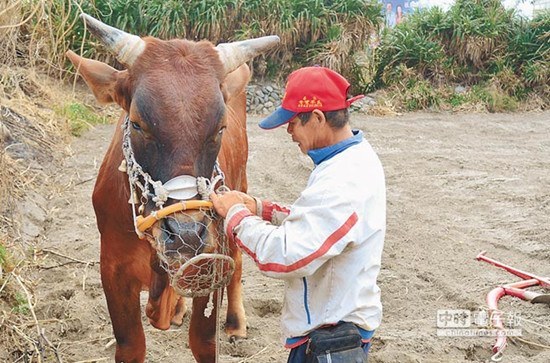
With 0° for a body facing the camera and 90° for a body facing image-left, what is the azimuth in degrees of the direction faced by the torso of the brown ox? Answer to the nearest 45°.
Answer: approximately 0°

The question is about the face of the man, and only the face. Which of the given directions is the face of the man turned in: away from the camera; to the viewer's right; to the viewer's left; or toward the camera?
to the viewer's left

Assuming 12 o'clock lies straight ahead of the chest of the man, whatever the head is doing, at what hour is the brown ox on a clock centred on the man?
The brown ox is roughly at 1 o'clock from the man.

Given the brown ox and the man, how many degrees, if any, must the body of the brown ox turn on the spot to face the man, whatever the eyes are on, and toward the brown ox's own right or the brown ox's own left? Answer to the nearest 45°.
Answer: approximately 45° to the brown ox's own left

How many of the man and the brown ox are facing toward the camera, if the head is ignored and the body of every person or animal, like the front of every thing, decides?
1

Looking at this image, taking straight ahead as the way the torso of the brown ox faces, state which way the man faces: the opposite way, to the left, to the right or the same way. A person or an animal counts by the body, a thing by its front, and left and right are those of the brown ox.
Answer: to the right

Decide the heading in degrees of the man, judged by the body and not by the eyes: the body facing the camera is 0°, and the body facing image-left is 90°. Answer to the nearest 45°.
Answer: approximately 90°
